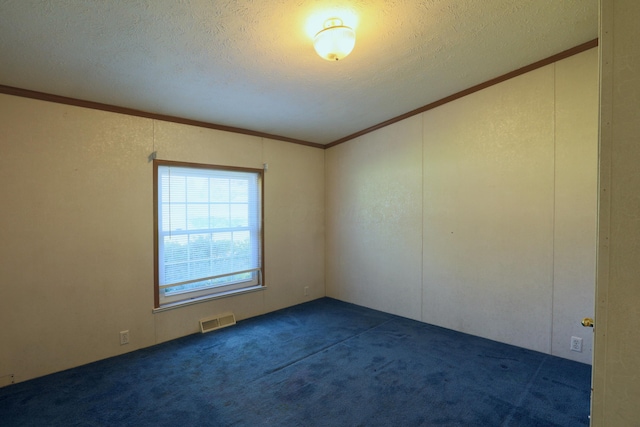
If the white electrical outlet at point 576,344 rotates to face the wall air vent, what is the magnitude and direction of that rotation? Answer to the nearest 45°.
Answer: approximately 45° to its right

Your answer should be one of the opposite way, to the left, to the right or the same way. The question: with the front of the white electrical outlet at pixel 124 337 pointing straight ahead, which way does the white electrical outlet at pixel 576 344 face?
to the right

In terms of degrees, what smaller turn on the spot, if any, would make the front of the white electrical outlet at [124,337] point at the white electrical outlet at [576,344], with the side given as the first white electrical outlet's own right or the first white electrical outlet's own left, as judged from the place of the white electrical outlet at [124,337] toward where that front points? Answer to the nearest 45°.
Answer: approximately 45° to the first white electrical outlet's own left

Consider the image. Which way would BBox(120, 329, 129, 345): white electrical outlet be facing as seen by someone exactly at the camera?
facing the viewer

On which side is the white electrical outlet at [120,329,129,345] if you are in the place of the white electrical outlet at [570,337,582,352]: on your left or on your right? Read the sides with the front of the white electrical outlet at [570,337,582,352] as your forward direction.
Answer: on your right

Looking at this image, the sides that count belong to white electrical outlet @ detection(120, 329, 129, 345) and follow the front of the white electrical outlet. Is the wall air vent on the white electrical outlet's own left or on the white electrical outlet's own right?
on the white electrical outlet's own left
